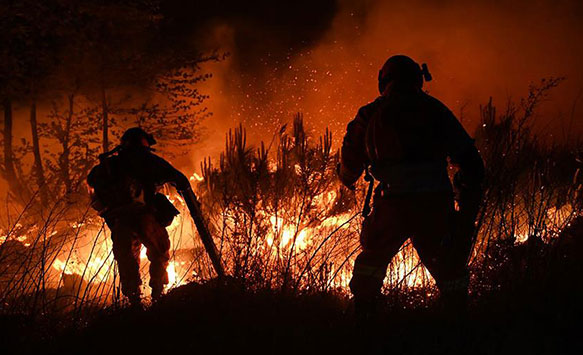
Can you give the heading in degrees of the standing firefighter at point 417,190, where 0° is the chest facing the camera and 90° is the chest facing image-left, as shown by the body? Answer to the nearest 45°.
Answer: approximately 180°

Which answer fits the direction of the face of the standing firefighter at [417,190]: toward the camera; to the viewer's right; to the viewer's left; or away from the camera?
away from the camera
